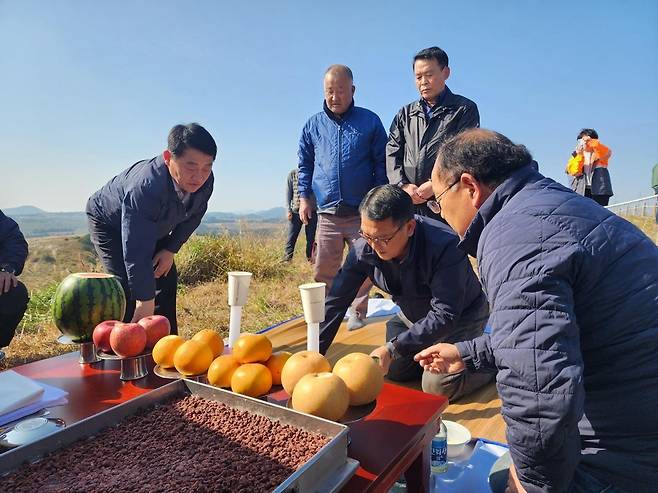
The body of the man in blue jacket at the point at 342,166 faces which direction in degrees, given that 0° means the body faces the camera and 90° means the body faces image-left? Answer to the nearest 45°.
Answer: approximately 0°

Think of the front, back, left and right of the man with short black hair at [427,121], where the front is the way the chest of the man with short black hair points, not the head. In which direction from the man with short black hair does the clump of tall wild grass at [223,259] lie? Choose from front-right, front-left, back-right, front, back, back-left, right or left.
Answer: right

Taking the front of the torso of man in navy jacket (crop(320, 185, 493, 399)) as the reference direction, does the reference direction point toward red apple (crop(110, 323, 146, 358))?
yes

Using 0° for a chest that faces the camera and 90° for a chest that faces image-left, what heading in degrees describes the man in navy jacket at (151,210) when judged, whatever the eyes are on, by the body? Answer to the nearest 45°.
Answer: approximately 315°

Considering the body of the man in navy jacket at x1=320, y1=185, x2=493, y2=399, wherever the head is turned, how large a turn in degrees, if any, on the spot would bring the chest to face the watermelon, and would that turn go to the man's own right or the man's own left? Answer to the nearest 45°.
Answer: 0° — they already face it

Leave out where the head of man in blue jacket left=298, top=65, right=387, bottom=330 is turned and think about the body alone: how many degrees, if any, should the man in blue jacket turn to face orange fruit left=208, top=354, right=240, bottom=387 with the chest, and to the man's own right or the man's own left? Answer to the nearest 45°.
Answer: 0° — they already face it

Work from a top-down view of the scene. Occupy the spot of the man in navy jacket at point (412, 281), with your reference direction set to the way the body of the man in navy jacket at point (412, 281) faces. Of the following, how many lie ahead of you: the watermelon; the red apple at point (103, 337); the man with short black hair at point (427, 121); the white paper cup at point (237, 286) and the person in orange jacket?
3

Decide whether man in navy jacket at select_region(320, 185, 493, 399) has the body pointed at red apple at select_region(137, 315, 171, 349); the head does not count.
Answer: yes

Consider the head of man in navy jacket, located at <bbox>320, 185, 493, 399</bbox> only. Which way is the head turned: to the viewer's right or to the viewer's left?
to the viewer's left

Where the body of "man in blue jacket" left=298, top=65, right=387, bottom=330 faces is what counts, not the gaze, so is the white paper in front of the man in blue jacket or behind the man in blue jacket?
in front
